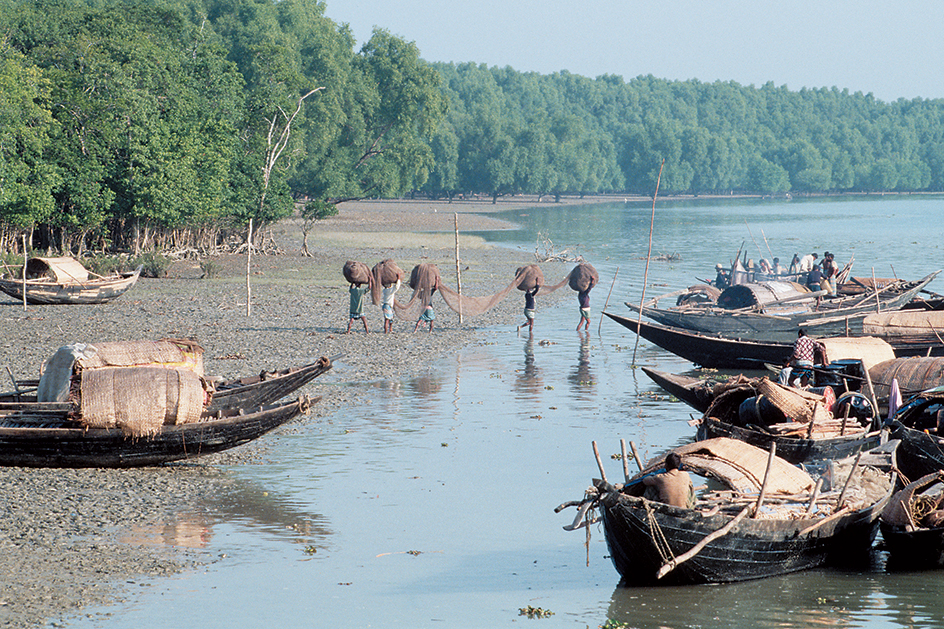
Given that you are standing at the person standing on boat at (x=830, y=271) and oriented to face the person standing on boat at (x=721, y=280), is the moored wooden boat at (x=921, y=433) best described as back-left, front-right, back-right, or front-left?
back-left

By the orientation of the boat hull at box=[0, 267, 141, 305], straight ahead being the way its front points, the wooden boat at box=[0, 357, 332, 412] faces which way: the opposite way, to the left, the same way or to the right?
the same way

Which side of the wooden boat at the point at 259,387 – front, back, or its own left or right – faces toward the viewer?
right

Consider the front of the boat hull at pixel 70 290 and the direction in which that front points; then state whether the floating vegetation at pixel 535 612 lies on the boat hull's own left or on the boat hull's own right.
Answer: on the boat hull's own right

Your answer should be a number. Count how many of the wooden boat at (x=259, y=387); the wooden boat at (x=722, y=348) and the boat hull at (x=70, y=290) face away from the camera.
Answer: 0

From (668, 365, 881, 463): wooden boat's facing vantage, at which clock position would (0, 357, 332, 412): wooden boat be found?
(0, 357, 332, 412): wooden boat is roughly at 12 o'clock from (668, 365, 881, 463): wooden boat.

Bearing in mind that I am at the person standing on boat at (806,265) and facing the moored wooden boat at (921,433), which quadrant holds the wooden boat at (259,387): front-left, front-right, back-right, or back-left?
front-right

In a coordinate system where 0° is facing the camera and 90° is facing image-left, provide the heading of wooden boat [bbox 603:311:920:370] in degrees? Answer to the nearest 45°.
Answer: approximately 90°

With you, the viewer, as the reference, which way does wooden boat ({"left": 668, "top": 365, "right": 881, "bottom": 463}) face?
facing to the left of the viewer

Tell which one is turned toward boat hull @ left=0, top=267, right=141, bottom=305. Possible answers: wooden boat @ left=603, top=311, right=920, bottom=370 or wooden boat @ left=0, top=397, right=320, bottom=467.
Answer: wooden boat @ left=603, top=311, right=920, bottom=370

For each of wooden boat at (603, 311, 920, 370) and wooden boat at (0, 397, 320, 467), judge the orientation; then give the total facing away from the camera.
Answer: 0

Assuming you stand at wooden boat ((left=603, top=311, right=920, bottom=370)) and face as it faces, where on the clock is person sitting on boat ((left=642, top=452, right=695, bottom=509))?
The person sitting on boat is roughly at 9 o'clock from the wooden boat.

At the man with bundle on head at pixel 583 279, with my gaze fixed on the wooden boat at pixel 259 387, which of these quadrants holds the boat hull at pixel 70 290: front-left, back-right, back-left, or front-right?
front-right

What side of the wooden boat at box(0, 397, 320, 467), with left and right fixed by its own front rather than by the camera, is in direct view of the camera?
right

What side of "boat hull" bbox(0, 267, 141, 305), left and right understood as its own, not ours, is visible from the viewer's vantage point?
right

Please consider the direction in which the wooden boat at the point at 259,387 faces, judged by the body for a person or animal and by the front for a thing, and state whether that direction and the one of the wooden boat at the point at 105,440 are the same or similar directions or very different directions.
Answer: same or similar directions

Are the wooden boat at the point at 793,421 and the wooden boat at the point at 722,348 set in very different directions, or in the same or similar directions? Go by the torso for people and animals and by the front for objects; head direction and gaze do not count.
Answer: same or similar directions

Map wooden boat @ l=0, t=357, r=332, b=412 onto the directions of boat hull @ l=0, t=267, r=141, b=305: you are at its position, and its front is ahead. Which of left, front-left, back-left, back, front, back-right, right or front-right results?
right
